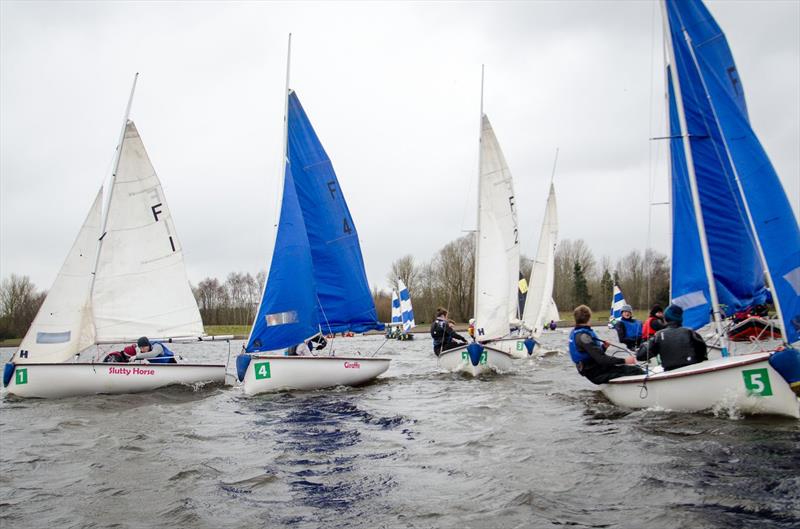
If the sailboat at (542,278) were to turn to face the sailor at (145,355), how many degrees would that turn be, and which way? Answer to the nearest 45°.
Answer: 0° — it already faces them

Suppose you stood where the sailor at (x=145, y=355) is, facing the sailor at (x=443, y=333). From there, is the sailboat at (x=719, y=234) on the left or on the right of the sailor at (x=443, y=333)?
right

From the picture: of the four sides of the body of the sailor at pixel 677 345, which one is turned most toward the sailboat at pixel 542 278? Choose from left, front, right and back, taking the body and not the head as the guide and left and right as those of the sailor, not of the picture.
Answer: front

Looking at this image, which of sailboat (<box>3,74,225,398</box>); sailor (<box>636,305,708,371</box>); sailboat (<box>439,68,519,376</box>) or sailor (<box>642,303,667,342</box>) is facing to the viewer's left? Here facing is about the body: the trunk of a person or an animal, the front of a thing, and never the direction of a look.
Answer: sailboat (<box>3,74,225,398</box>)

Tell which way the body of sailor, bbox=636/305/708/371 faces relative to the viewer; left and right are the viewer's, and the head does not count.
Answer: facing away from the viewer

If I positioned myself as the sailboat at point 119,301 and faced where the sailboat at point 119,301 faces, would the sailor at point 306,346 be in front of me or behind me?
behind

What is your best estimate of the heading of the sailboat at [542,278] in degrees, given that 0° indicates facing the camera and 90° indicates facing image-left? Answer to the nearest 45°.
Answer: approximately 45°

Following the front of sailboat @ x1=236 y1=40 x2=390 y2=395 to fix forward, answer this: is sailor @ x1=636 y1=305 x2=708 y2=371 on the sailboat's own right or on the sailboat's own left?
on the sailboat's own left

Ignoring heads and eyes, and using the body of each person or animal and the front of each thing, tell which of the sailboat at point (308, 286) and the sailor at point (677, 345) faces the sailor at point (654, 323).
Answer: the sailor at point (677, 345)

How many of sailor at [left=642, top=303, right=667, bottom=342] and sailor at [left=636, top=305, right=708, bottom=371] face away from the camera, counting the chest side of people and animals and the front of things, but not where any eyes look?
1

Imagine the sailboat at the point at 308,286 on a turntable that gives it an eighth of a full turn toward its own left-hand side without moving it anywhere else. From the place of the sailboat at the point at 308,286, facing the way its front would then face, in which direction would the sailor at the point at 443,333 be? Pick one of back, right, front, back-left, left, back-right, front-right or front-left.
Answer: back-left

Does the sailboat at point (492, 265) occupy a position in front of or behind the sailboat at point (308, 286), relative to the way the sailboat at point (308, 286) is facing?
behind

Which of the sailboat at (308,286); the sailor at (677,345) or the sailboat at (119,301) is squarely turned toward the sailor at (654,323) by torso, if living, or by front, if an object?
the sailor at (677,345)

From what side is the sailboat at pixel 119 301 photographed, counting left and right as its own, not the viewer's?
left

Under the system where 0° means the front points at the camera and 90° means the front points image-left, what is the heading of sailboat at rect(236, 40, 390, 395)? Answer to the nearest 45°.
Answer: approximately 45°

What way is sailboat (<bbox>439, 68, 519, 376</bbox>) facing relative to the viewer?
toward the camera

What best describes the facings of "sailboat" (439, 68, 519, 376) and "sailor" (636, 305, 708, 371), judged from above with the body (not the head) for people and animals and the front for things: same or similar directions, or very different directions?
very different directions
